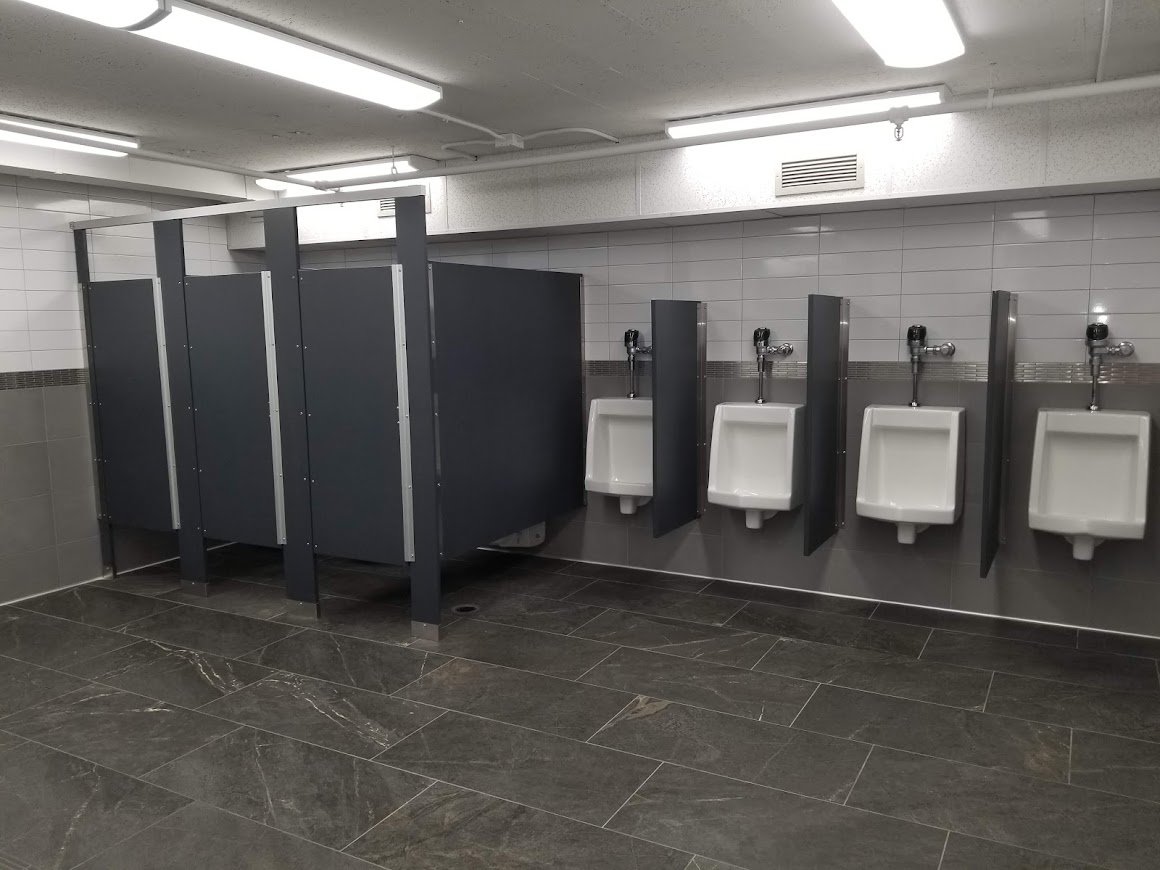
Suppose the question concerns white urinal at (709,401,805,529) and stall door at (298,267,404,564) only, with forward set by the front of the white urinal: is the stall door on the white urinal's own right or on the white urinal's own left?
on the white urinal's own right

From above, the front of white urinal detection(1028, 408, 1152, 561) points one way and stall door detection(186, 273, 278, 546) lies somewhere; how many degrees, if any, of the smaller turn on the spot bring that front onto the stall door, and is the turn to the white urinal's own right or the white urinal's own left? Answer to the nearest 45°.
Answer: approximately 90° to the white urinal's own right

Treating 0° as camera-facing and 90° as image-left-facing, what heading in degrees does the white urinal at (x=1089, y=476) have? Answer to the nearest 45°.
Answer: approximately 0°

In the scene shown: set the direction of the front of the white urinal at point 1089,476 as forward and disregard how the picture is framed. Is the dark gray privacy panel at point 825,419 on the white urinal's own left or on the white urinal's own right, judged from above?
on the white urinal's own right

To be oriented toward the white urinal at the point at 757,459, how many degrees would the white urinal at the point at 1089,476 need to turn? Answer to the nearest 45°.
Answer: approximately 90° to its right

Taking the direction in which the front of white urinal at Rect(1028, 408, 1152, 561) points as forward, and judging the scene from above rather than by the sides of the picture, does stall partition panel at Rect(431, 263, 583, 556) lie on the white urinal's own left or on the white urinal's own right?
on the white urinal's own right
